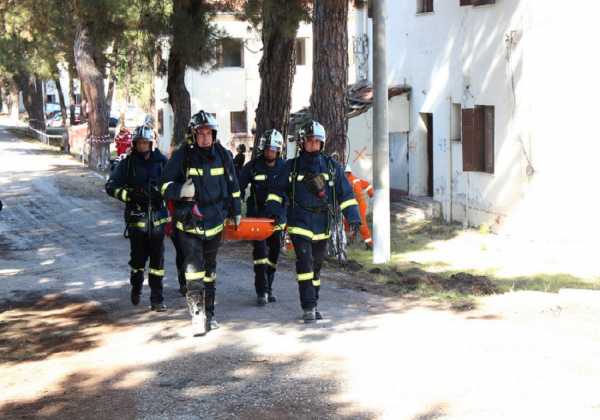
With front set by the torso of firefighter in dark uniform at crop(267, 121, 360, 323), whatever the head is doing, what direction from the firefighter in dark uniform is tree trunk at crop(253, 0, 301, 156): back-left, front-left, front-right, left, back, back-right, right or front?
back

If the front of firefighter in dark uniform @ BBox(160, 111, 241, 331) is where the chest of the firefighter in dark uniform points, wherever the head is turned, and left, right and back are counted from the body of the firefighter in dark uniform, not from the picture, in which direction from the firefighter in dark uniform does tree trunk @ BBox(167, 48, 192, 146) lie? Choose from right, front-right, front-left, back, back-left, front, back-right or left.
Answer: back

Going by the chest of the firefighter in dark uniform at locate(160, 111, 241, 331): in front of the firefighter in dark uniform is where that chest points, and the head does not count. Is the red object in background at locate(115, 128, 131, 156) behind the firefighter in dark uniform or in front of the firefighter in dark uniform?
behind

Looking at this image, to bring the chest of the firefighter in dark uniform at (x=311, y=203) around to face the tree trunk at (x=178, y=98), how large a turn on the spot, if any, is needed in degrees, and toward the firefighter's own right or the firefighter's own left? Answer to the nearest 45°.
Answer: approximately 180°

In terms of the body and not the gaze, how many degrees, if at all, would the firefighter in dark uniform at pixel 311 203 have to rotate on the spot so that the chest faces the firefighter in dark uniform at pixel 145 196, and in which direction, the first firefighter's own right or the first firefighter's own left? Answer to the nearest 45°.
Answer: approximately 90° to the first firefighter's own right

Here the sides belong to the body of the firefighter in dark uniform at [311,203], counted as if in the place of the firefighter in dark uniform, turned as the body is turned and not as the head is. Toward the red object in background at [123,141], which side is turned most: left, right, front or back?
back

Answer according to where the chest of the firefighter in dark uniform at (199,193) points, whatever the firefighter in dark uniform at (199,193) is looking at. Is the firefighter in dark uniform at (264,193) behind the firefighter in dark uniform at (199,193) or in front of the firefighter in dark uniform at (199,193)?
behind

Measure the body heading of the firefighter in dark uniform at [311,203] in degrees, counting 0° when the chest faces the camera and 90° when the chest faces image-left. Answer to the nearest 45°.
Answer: approximately 0°

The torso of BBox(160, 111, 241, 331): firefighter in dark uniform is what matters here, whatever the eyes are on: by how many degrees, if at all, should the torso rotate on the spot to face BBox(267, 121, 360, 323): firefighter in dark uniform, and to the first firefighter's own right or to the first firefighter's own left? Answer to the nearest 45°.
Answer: approximately 90° to the first firefighter's own left

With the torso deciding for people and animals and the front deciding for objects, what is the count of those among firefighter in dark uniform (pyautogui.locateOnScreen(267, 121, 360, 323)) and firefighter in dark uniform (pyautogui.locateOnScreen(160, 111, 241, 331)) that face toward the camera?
2

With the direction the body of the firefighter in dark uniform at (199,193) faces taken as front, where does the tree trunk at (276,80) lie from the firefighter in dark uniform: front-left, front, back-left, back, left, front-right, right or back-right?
back
